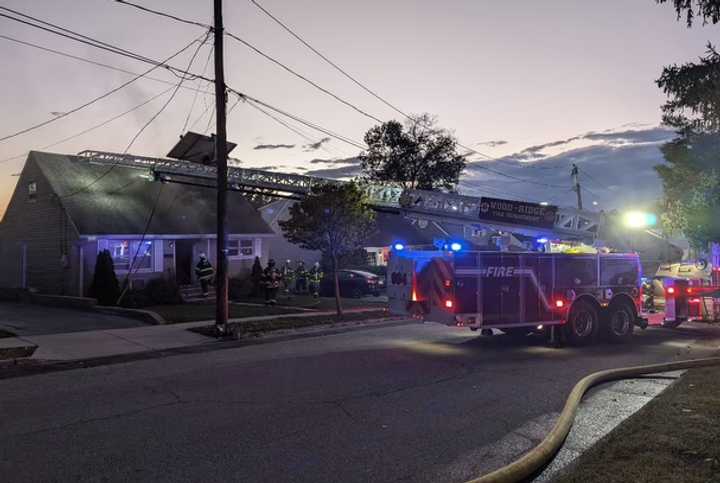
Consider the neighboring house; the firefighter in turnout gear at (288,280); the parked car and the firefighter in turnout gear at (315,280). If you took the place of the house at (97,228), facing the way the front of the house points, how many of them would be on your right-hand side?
0

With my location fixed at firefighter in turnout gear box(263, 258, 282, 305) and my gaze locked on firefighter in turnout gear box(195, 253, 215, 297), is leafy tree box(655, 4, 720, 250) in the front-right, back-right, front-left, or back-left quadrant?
back-right

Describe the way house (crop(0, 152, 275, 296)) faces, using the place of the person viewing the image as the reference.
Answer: facing the viewer and to the right of the viewer

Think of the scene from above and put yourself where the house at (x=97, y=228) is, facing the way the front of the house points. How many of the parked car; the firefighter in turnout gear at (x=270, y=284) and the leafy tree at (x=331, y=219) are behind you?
0

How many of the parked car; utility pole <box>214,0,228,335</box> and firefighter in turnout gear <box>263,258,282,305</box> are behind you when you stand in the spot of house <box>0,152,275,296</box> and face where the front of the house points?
0

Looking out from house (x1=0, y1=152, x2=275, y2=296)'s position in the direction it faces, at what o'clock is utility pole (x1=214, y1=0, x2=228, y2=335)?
The utility pole is roughly at 1 o'clock from the house.

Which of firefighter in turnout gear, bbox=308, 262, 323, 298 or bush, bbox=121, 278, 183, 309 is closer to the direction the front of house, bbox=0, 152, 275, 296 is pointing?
the bush

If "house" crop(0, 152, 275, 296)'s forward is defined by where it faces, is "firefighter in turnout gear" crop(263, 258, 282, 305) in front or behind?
in front

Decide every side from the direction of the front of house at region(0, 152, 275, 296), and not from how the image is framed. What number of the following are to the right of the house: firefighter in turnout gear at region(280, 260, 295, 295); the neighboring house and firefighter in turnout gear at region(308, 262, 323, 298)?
0

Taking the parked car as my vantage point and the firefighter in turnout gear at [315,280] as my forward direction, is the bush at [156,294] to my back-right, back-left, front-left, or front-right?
front-left

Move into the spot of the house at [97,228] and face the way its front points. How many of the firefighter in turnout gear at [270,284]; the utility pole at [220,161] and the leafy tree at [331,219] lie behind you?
0

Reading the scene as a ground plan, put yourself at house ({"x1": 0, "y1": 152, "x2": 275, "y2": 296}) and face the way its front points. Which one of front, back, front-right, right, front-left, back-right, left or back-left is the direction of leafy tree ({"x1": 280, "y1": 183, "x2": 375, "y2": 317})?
front

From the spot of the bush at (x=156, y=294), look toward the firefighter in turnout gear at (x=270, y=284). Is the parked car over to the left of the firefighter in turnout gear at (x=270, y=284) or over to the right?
left

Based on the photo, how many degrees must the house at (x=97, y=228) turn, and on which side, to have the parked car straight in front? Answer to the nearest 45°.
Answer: approximately 45° to its left

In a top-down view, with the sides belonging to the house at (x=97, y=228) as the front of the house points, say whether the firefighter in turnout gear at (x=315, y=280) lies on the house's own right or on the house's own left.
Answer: on the house's own left

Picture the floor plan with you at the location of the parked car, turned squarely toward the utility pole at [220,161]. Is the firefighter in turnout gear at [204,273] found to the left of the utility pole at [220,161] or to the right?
right

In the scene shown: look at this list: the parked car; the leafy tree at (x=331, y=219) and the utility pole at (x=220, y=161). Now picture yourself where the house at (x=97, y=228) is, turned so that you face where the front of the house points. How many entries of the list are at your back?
0
